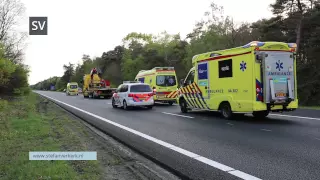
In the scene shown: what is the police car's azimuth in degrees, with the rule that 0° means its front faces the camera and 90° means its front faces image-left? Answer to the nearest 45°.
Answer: approximately 135°

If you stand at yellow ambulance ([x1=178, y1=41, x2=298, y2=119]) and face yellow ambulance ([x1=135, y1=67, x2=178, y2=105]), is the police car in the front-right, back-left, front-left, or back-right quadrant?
front-left

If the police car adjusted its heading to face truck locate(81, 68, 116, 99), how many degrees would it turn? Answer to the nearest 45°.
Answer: approximately 45° to its right

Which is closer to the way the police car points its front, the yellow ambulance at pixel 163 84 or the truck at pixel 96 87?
the truck

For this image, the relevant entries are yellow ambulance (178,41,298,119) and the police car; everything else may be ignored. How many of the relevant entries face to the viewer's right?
0

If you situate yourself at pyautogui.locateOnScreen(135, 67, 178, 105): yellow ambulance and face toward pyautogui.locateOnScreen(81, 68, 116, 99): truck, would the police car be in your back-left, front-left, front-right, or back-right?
back-left

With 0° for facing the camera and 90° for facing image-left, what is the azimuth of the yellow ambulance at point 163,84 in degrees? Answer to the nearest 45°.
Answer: approximately 135°

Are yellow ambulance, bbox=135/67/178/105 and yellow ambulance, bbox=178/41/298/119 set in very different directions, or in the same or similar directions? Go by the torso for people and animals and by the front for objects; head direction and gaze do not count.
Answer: same or similar directions

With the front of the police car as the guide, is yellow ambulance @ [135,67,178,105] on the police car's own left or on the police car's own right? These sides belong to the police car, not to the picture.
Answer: on the police car's own right

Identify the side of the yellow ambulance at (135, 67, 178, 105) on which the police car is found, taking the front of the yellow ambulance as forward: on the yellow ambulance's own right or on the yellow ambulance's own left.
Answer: on the yellow ambulance's own left
